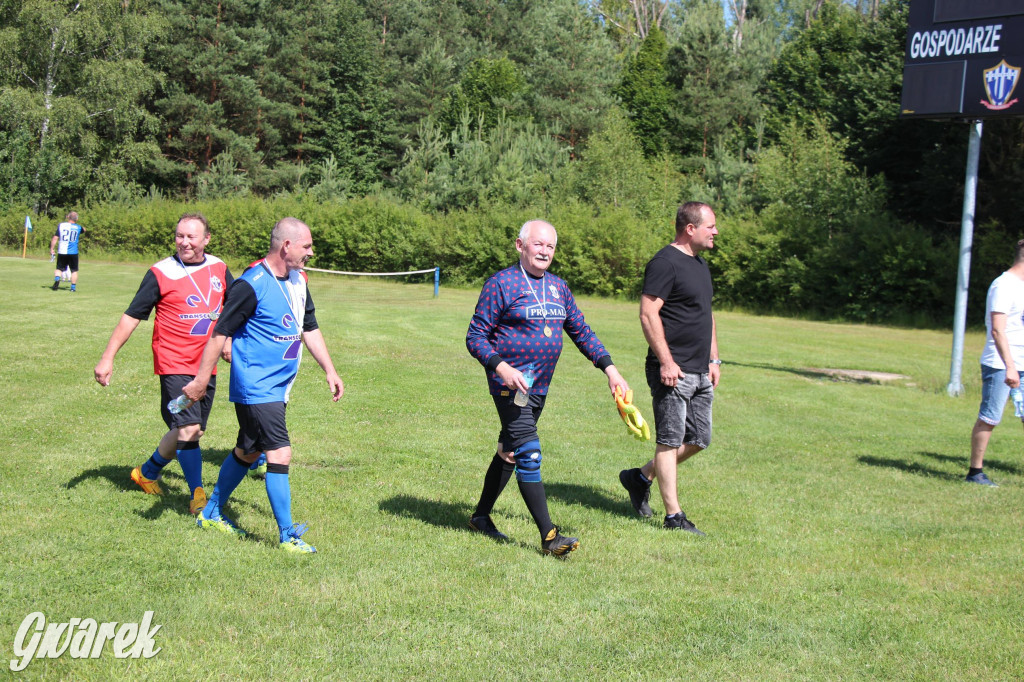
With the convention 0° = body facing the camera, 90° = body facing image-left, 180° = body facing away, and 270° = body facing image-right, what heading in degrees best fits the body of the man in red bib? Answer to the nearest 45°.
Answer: approximately 315°

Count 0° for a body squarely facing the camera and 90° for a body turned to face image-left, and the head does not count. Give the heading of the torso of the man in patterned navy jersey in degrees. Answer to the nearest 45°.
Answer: approximately 315°

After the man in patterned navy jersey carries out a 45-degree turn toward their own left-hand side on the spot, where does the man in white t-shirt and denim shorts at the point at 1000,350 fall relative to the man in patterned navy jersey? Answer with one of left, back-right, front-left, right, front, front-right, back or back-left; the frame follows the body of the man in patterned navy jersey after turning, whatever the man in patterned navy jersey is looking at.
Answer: front-left

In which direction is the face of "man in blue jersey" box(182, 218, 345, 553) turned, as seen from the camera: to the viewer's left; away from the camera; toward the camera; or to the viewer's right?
to the viewer's right

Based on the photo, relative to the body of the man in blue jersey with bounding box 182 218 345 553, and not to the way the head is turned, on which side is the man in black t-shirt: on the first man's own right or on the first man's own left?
on the first man's own left

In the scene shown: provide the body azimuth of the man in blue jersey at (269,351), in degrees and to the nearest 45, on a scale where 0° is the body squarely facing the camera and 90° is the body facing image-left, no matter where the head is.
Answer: approximately 315°

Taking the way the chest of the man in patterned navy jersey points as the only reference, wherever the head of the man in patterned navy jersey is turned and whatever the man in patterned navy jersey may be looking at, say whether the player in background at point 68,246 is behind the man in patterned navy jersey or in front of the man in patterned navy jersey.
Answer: behind

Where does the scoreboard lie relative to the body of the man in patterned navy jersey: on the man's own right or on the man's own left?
on the man's own left

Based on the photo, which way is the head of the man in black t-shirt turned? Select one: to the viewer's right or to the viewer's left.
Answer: to the viewer's right
